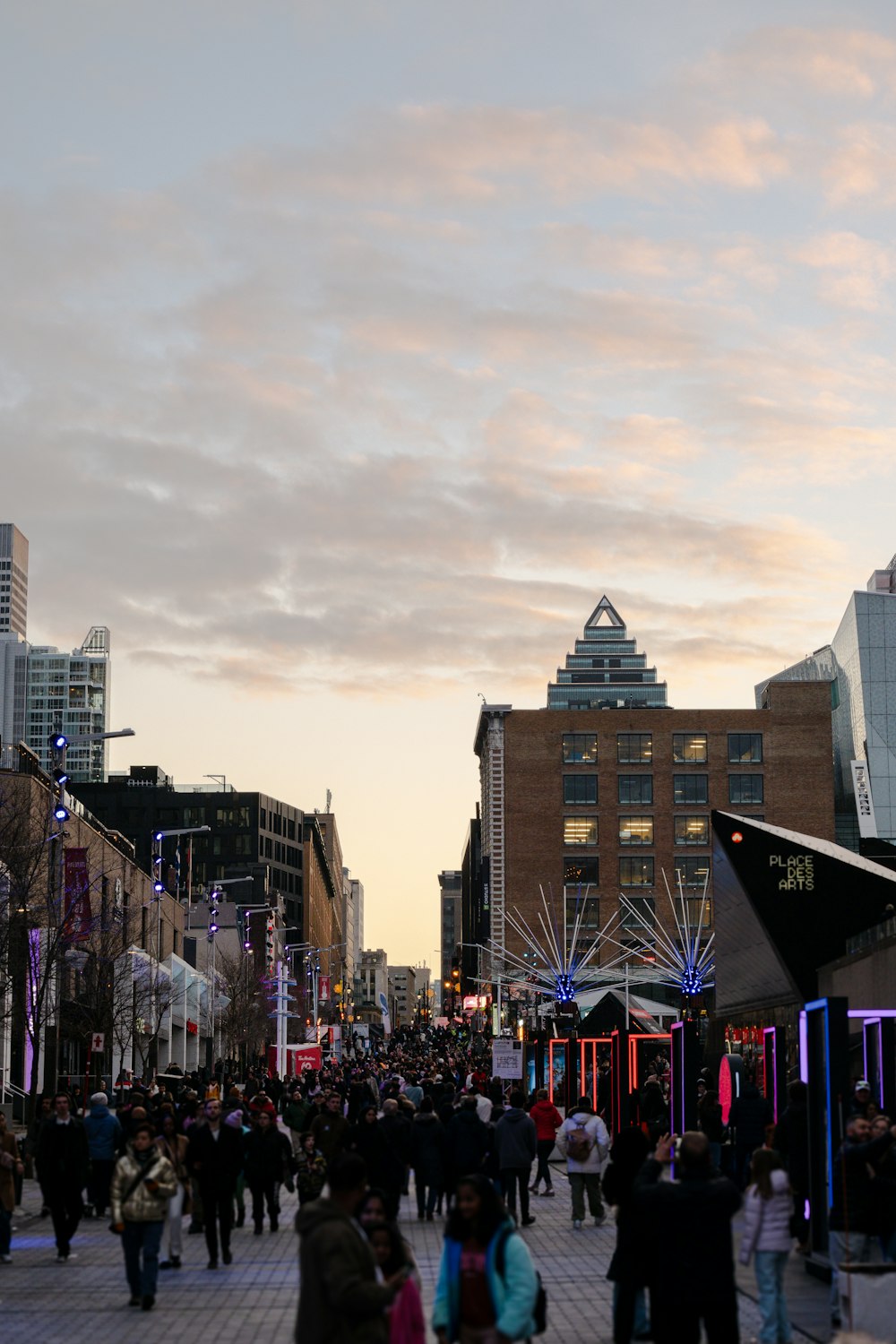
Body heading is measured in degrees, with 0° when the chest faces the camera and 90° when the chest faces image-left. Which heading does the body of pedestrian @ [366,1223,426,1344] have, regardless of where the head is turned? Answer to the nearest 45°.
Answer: approximately 45°

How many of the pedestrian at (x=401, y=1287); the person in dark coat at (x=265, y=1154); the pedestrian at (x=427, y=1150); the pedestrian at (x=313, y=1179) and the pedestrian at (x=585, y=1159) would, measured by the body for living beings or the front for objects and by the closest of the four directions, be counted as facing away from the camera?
2

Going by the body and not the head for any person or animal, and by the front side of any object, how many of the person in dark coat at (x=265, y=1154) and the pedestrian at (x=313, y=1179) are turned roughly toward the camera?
2

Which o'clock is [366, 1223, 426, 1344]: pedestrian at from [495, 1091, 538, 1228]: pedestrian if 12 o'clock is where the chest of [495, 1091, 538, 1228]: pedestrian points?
[366, 1223, 426, 1344]: pedestrian is roughly at 6 o'clock from [495, 1091, 538, 1228]: pedestrian.

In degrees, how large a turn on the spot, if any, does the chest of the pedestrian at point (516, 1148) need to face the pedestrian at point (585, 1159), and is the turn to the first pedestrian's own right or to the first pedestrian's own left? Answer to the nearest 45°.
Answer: approximately 90° to the first pedestrian's own right

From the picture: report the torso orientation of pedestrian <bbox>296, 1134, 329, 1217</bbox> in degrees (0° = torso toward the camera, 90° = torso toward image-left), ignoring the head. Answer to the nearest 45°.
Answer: approximately 0°

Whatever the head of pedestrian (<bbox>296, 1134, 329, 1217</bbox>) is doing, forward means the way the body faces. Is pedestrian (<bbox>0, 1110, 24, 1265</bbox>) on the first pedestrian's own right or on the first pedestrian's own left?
on the first pedestrian's own right

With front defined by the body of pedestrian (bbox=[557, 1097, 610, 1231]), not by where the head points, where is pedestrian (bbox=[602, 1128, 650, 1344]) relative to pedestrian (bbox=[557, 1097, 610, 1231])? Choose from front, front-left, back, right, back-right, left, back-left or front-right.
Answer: back

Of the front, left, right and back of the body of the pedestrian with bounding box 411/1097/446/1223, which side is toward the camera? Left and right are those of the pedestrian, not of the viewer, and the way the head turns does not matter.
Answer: back

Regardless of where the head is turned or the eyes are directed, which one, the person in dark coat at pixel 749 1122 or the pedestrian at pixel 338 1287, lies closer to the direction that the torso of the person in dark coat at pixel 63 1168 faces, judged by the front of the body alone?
the pedestrian
